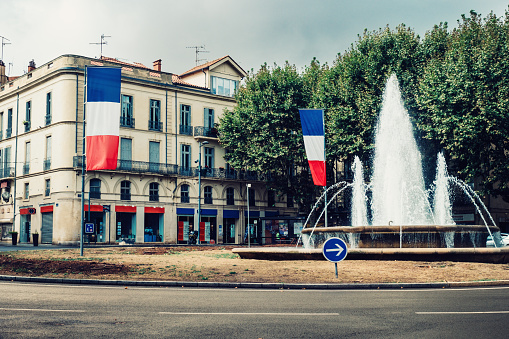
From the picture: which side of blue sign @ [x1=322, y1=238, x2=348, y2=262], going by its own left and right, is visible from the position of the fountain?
back

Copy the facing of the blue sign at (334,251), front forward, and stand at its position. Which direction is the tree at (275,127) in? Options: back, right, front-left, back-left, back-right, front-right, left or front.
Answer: back

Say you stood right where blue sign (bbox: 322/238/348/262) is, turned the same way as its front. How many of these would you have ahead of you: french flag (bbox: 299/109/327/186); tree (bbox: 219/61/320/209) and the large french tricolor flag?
0

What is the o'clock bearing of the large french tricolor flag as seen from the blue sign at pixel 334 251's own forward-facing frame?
The large french tricolor flag is roughly at 4 o'clock from the blue sign.

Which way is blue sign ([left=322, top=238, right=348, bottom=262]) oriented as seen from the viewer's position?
toward the camera

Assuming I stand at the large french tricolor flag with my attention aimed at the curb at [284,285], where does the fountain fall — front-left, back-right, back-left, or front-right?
front-left

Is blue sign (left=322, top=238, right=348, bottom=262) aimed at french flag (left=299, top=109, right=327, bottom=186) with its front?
no

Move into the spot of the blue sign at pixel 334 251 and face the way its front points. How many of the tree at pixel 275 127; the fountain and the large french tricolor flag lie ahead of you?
0

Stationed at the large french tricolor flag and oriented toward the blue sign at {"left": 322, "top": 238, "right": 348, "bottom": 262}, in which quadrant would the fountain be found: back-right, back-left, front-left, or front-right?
front-left
